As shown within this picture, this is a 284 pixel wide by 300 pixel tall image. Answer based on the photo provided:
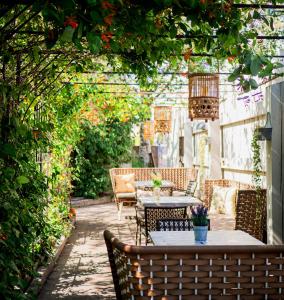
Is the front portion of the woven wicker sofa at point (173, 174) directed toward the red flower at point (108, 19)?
yes

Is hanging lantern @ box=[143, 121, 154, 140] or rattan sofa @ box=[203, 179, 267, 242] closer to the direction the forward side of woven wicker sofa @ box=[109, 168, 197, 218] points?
the rattan sofa

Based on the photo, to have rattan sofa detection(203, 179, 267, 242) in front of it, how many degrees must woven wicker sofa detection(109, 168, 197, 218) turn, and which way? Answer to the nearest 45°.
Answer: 0° — it already faces it

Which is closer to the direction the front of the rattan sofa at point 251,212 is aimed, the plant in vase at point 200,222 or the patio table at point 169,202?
the plant in vase

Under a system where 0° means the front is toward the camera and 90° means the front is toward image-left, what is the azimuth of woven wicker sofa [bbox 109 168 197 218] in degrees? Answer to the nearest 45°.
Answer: approximately 0°

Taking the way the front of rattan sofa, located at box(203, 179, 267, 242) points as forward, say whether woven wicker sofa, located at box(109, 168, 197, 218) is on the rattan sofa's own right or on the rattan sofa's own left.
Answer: on the rattan sofa's own right

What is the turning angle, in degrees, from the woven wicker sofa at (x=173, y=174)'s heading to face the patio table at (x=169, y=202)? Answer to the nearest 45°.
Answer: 0° — it already faces it

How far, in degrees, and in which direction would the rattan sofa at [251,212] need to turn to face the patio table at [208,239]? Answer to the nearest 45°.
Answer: approximately 45° to its left

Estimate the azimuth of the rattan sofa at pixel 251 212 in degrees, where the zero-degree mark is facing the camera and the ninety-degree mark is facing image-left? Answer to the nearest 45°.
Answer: approximately 45°

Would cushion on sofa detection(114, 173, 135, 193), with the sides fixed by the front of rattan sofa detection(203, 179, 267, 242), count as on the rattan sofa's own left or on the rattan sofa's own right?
on the rattan sofa's own right
